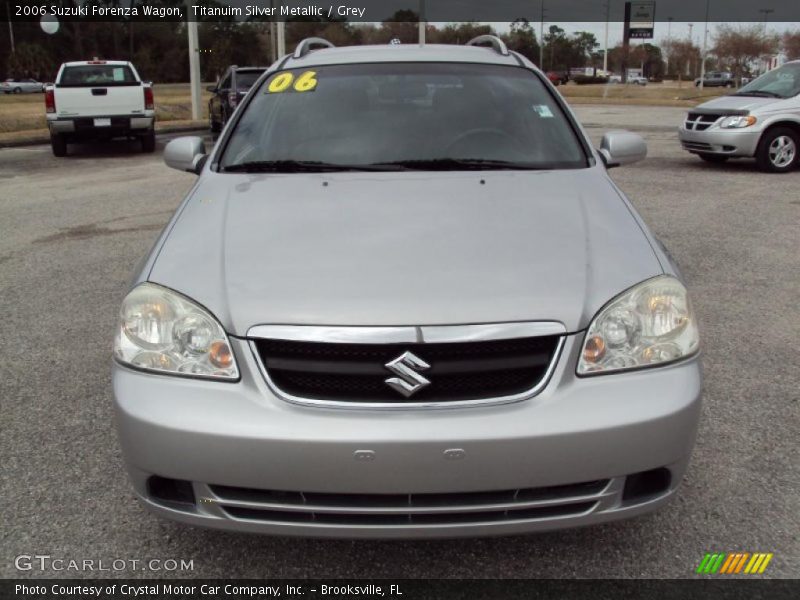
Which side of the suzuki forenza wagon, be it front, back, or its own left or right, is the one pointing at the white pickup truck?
back

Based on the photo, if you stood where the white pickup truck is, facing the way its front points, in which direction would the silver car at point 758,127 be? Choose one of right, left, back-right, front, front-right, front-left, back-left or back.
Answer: back-right

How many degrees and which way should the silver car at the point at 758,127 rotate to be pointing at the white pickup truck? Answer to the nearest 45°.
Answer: approximately 45° to its right

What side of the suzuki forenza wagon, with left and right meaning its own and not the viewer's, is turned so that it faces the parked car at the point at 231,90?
back

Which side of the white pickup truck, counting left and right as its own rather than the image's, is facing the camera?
back

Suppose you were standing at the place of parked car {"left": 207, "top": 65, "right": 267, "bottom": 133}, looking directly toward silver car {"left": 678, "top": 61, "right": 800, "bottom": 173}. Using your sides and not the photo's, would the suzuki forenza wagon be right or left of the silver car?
right

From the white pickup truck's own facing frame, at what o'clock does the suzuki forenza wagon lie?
The suzuki forenza wagon is roughly at 6 o'clock from the white pickup truck.

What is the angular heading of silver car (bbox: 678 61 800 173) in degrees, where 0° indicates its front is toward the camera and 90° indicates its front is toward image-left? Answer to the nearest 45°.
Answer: approximately 45°

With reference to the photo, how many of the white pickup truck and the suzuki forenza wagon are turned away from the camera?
1
